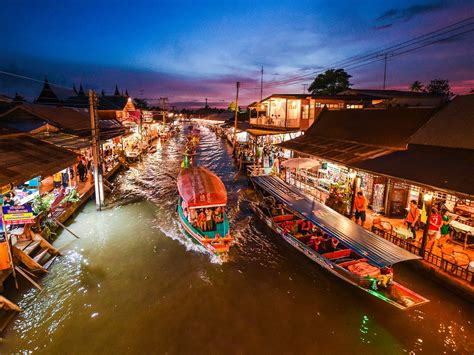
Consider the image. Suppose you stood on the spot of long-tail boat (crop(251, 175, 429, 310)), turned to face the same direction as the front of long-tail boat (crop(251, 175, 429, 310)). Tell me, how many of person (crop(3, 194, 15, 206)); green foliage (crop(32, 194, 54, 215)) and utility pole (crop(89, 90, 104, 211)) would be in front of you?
0

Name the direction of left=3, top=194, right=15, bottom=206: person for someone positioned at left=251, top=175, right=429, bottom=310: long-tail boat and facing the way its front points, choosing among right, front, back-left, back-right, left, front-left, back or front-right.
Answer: back-right

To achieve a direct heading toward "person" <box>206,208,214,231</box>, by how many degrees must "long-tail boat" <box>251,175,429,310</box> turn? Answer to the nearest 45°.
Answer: approximately 135° to its right

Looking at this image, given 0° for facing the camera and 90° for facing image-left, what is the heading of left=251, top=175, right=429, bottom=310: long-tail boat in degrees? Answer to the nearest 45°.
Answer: approximately 315°

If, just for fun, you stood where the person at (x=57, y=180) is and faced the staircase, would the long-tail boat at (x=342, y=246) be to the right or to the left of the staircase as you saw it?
left

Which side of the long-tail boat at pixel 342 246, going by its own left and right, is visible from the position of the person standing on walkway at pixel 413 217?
left

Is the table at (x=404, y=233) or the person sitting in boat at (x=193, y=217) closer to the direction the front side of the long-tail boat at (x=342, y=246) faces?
the table

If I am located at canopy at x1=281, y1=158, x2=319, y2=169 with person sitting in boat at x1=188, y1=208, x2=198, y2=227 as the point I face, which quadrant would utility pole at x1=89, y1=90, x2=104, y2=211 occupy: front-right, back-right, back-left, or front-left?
front-right

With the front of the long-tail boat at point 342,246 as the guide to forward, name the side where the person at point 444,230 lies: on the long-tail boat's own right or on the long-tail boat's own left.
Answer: on the long-tail boat's own left

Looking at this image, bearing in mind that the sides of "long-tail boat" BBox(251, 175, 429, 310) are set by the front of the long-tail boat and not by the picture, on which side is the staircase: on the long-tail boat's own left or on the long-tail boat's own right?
on the long-tail boat's own right

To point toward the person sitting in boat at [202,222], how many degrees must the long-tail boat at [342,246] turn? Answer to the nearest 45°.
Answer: approximately 135° to its right

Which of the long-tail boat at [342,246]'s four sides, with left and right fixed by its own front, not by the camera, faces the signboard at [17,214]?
right

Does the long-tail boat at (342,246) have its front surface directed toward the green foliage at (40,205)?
no

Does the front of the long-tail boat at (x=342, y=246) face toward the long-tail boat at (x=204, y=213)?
no

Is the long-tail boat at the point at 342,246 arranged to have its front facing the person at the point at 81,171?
no

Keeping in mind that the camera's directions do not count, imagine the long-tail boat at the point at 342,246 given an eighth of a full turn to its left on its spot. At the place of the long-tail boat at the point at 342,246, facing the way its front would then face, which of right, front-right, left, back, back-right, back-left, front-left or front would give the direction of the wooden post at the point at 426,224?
front

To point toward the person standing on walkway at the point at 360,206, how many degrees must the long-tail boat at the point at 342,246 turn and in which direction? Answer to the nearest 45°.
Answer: approximately 135° to its left

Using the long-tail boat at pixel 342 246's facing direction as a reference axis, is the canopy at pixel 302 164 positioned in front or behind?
behind
